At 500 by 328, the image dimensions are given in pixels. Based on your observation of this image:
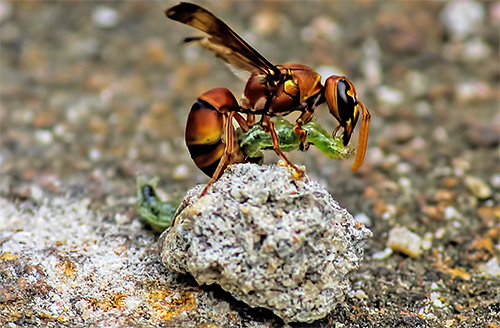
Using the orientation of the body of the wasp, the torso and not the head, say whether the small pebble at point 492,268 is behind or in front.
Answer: in front

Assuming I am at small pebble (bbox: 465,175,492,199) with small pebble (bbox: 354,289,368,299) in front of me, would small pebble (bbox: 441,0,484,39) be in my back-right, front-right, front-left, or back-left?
back-right

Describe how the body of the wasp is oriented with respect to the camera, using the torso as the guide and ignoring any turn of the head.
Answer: to the viewer's right

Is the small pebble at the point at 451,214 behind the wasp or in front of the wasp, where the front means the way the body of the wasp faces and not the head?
in front

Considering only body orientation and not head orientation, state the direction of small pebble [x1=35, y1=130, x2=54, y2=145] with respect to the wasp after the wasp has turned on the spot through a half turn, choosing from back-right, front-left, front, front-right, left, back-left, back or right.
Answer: front-right
